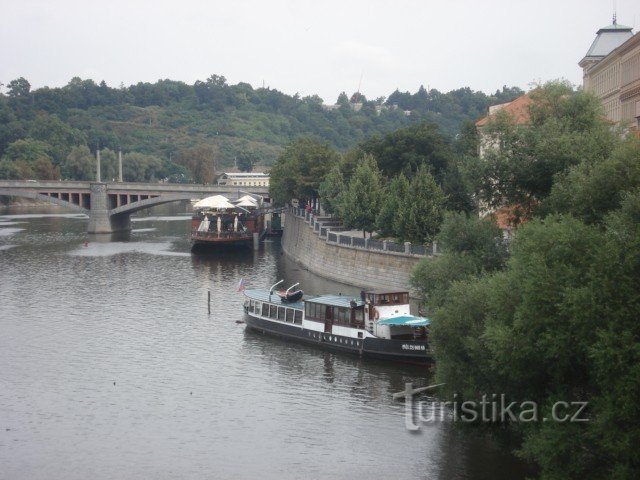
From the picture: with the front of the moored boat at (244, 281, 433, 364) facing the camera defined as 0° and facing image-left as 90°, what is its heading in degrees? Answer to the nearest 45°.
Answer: approximately 315°
